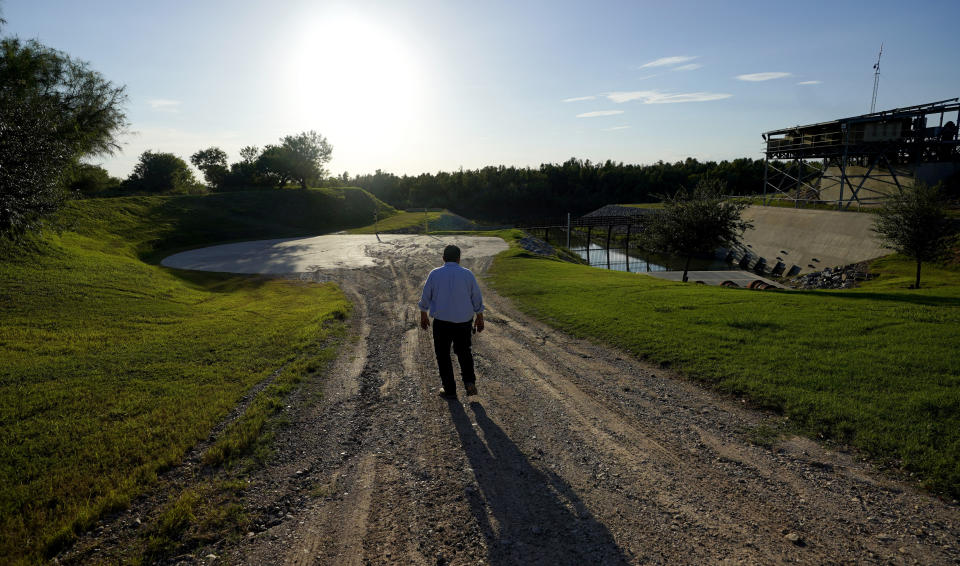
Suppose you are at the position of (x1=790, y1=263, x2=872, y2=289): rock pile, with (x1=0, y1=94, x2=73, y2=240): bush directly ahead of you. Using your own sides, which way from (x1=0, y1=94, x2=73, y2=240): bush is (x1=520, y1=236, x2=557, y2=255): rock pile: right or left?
right

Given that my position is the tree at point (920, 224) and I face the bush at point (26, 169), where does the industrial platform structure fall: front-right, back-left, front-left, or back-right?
back-right

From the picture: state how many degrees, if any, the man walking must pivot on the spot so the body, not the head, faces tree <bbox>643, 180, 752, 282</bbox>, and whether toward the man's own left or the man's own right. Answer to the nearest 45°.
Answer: approximately 45° to the man's own right

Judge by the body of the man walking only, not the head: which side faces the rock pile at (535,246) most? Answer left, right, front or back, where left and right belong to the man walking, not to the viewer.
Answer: front

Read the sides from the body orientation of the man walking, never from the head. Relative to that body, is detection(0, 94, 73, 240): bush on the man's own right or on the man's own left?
on the man's own left

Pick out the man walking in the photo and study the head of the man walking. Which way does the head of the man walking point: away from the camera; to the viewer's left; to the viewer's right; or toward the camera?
away from the camera

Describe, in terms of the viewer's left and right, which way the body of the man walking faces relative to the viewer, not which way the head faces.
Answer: facing away from the viewer

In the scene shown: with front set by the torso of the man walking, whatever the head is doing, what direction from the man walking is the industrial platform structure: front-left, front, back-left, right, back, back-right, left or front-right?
front-right
